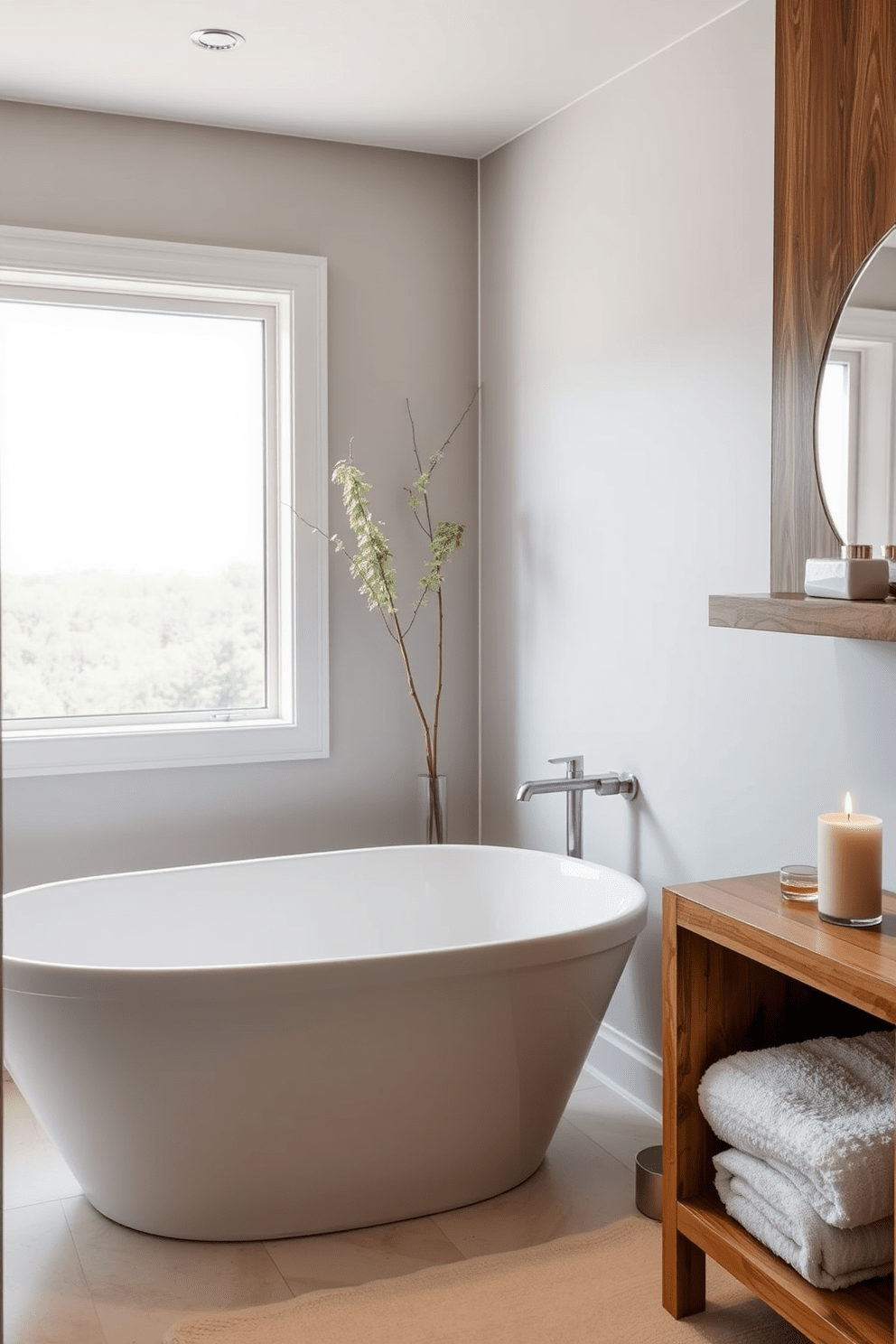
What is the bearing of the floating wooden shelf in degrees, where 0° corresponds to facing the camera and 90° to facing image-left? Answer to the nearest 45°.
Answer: approximately 45°

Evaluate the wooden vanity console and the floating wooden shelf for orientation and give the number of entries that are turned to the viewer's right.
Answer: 0

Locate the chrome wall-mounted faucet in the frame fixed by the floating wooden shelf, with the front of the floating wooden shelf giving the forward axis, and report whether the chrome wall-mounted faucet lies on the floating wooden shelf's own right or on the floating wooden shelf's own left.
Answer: on the floating wooden shelf's own right

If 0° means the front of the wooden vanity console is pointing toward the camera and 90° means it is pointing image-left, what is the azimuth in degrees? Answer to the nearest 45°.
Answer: approximately 45°
